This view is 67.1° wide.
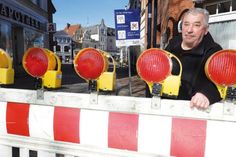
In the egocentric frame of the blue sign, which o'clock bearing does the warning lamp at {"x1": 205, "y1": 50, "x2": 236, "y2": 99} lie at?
The warning lamp is roughly at 12 o'clock from the blue sign.

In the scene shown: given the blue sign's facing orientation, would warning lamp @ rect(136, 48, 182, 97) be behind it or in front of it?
in front

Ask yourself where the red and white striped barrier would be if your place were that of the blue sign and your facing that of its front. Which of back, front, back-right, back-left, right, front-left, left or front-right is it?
front

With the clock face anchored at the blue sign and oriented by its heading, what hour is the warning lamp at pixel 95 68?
The warning lamp is roughly at 12 o'clock from the blue sign.

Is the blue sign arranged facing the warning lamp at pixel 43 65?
yes

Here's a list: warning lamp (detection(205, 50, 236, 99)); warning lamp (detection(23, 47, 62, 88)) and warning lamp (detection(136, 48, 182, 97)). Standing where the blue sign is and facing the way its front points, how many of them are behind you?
0

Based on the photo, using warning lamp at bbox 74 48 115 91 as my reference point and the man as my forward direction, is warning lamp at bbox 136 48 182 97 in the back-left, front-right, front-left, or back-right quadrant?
front-right

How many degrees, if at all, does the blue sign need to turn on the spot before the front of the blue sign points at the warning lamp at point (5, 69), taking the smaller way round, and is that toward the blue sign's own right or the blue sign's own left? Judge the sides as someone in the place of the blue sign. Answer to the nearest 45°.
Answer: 0° — it already faces it

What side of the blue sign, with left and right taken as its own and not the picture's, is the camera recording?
front

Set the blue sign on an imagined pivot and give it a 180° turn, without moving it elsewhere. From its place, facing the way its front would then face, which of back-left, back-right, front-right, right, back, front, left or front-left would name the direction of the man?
back
